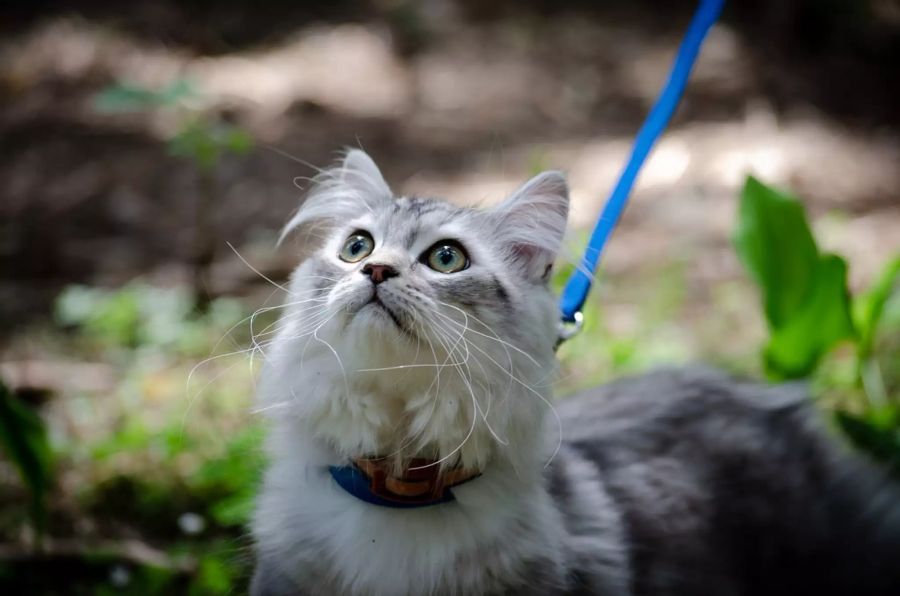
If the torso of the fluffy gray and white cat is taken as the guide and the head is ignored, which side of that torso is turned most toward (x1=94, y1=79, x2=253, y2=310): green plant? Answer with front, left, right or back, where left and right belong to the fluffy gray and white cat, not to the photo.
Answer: right

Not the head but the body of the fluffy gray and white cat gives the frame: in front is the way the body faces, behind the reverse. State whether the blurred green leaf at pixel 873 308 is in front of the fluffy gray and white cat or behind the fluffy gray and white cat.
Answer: behind

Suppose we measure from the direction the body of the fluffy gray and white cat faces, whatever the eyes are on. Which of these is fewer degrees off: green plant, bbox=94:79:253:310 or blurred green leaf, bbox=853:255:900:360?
the green plant

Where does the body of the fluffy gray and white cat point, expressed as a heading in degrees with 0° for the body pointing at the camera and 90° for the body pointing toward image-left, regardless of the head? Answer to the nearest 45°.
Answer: approximately 45°

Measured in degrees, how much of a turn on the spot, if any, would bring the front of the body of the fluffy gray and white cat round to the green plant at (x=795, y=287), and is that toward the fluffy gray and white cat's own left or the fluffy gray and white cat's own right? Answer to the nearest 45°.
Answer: approximately 180°
